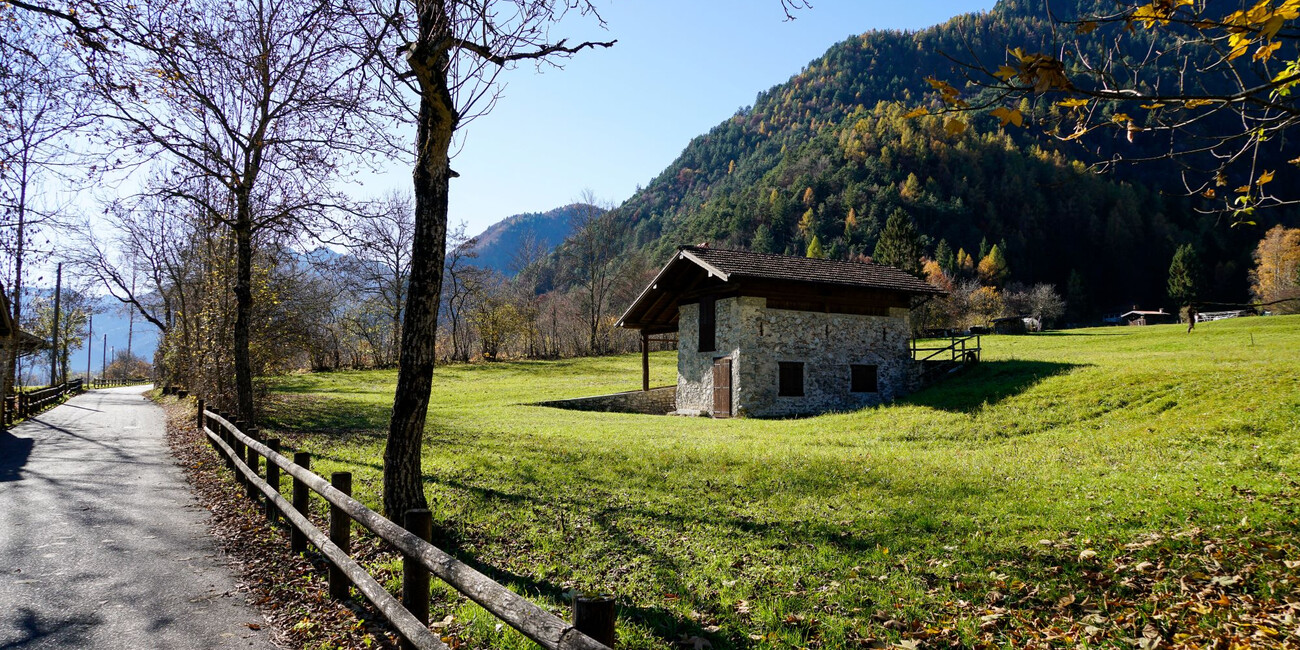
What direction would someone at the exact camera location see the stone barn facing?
facing the viewer and to the left of the viewer

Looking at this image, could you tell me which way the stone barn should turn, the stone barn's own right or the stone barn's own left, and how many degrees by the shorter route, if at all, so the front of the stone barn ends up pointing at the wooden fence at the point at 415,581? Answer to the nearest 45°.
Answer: approximately 45° to the stone barn's own left

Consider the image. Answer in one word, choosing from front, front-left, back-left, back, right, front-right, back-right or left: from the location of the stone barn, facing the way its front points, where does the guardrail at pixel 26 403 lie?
front-right

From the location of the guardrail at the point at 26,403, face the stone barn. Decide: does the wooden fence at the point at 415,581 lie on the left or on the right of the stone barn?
right
